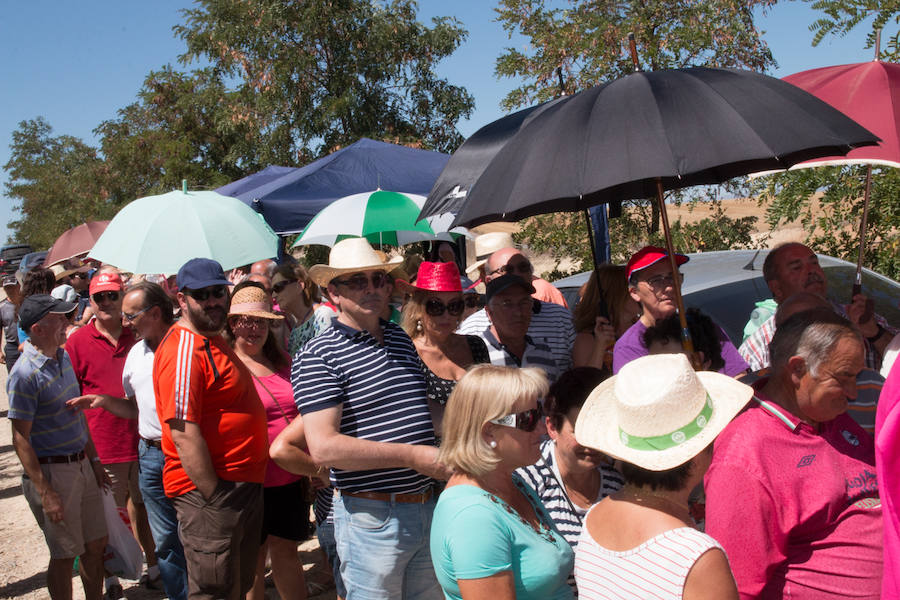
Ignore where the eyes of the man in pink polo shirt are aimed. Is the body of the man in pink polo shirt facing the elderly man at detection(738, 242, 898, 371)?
no

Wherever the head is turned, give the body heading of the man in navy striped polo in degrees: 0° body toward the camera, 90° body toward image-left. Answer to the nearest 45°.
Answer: approximately 315°

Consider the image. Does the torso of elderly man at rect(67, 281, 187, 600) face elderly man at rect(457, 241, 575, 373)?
no

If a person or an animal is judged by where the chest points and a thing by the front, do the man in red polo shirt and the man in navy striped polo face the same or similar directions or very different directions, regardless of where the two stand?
same or similar directions

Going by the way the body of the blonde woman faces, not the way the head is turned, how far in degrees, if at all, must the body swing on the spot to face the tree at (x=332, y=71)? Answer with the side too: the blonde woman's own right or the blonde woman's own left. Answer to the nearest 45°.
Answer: approximately 90° to the blonde woman's own left

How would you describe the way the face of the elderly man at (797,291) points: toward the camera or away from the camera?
toward the camera

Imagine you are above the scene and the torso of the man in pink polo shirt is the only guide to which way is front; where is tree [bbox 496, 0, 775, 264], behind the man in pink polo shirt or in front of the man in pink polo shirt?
behind

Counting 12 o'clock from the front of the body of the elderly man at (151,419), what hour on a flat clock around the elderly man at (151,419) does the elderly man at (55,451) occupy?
the elderly man at (55,451) is roughly at 1 o'clock from the elderly man at (151,419).

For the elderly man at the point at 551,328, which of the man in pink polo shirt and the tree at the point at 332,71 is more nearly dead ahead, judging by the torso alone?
the man in pink polo shirt

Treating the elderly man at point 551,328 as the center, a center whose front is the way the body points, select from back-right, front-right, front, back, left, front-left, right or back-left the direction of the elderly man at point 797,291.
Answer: front-left

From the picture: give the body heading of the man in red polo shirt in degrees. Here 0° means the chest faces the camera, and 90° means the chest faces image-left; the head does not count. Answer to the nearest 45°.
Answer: approximately 315°
